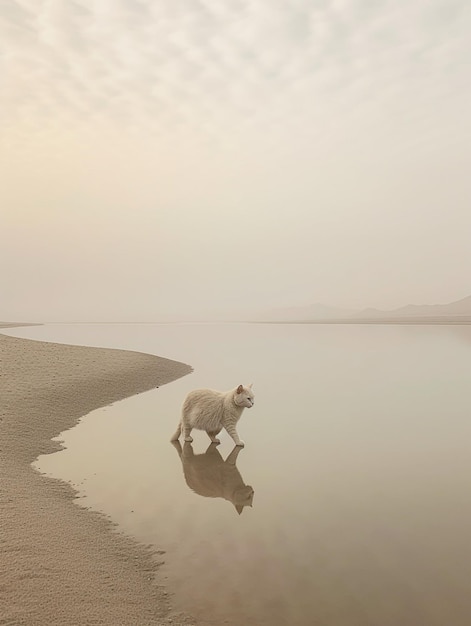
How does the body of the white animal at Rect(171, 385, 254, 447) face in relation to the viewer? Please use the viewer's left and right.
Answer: facing to the right of the viewer
